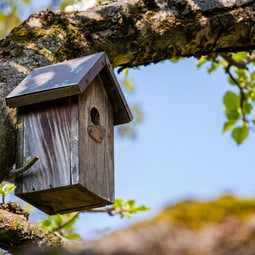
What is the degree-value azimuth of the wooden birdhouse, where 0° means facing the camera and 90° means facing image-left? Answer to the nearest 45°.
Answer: approximately 315°
